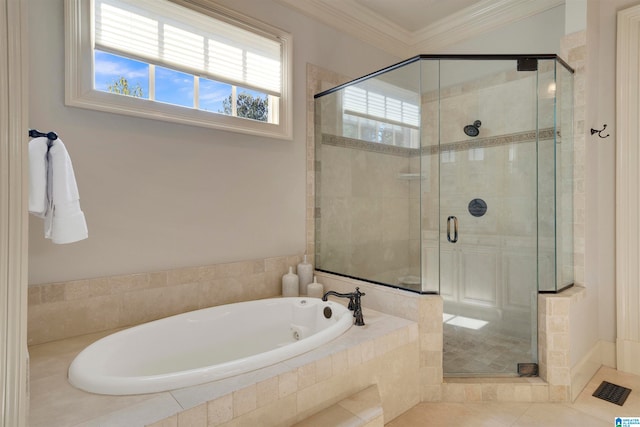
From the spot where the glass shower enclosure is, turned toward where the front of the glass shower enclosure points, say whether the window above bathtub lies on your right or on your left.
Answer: on your right

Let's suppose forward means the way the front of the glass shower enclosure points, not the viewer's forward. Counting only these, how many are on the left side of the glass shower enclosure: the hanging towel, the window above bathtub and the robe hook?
1

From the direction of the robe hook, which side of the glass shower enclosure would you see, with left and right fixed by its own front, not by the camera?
left

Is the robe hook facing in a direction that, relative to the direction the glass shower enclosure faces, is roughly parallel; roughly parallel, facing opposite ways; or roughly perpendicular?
roughly perpendicular

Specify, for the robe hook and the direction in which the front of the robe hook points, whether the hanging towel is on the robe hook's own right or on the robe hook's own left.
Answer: on the robe hook's own right
